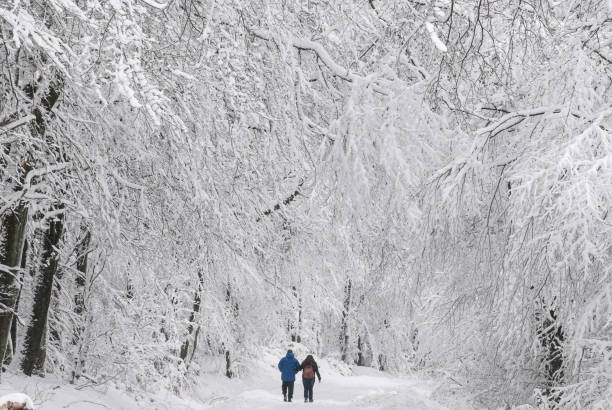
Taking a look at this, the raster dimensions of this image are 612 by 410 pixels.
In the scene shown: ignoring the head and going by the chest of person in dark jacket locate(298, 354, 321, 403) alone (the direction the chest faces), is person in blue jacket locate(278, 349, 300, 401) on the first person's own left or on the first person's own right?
on the first person's own left

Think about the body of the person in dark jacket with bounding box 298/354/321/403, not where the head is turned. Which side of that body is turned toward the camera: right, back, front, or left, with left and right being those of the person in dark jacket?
back

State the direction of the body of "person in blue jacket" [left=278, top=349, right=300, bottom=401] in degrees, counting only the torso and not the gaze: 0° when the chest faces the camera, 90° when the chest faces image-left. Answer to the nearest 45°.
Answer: approximately 180°

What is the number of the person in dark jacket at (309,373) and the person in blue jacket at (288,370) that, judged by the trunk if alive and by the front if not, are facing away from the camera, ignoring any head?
2

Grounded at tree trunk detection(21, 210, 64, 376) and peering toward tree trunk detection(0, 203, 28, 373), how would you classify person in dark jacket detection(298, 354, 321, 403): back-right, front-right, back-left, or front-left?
back-left

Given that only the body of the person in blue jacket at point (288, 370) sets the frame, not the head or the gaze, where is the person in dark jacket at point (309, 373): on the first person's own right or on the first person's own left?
on the first person's own right
